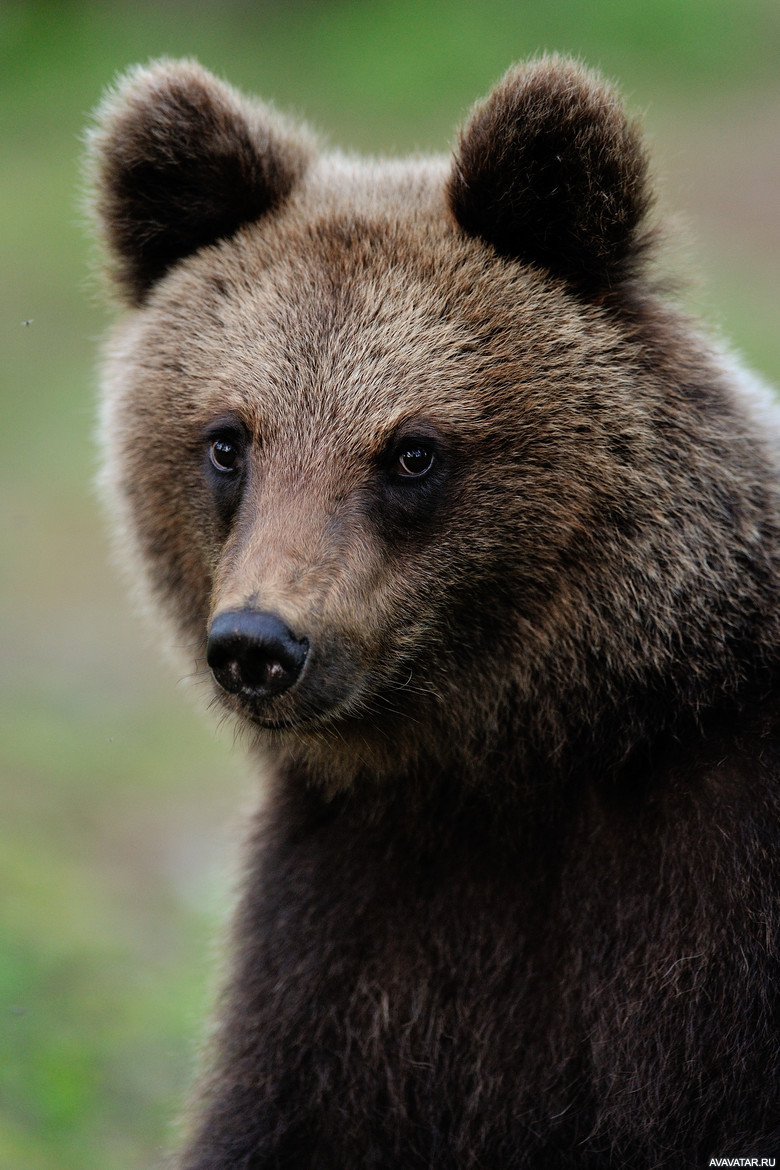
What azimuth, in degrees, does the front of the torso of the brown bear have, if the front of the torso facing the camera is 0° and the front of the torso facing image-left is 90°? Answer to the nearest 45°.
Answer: approximately 45°
